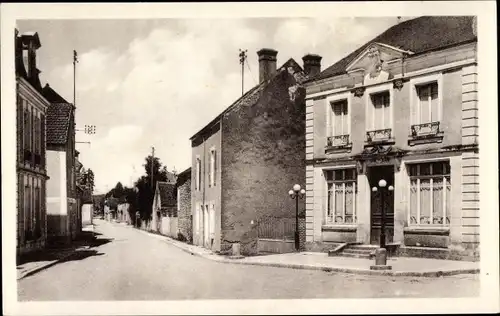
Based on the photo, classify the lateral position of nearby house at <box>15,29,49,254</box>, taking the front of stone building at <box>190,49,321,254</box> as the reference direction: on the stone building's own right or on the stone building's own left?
on the stone building's own left

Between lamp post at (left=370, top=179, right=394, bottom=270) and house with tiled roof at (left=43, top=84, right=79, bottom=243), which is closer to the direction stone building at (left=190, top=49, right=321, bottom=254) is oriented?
the house with tiled roof

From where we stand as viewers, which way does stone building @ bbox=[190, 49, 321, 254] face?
facing to the left of the viewer

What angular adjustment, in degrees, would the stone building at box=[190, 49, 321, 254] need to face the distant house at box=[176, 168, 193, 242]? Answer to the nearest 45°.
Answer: approximately 45° to its right
